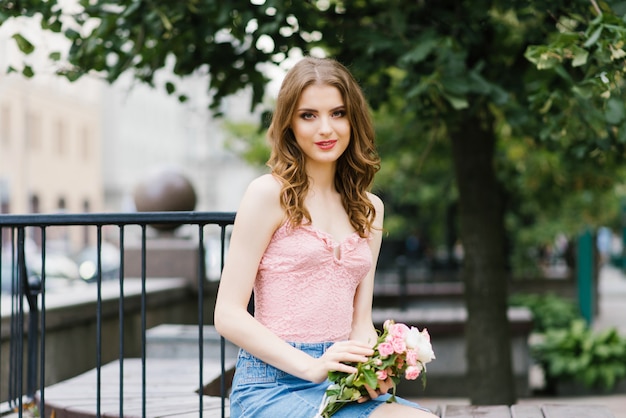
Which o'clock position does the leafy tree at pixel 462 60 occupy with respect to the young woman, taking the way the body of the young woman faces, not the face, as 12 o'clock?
The leafy tree is roughly at 8 o'clock from the young woman.

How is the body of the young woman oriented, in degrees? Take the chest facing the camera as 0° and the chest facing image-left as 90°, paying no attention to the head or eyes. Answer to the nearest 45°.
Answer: approximately 315°

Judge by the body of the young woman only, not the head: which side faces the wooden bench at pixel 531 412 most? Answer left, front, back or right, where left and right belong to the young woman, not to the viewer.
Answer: left

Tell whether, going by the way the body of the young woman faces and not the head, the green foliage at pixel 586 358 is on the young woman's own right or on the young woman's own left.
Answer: on the young woman's own left

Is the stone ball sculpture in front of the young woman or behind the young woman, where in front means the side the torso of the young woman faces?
behind

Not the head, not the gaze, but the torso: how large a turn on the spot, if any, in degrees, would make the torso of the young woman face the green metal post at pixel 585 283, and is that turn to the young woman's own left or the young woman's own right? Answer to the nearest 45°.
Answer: approximately 135° to the young woman's own left
